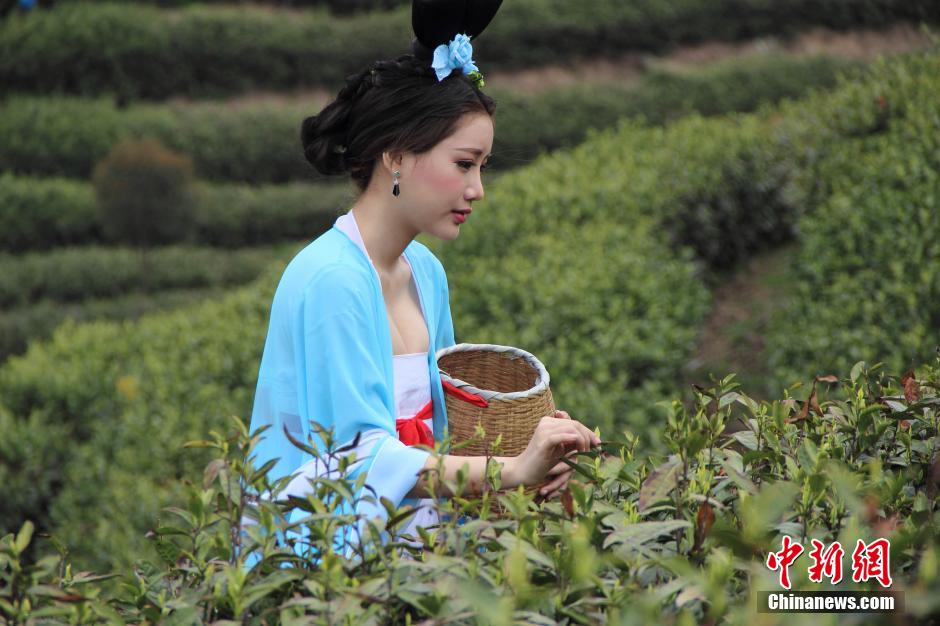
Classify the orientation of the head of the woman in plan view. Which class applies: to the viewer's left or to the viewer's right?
to the viewer's right

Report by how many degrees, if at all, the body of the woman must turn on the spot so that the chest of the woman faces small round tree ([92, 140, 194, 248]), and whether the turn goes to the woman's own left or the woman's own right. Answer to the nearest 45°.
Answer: approximately 135° to the woman's own left

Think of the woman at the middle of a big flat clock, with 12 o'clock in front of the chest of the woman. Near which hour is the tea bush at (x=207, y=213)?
The tea bush is roughly at 7 o'clock from the woman.

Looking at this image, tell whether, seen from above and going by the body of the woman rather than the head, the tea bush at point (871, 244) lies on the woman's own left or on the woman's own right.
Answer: on the woman's own left

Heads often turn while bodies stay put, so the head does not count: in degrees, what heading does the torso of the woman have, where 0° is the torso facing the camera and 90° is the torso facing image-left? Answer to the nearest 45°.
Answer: approximately 315°

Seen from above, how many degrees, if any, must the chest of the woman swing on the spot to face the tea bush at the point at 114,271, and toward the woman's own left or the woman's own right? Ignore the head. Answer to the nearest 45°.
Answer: approximately 135° to the woman's own left

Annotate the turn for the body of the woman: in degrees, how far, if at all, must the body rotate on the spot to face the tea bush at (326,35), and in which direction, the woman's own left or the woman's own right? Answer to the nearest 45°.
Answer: approximately 135° to the woman's own left

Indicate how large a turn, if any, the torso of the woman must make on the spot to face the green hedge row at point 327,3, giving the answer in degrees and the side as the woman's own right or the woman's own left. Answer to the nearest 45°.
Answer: approximately 135° to the woman's own left

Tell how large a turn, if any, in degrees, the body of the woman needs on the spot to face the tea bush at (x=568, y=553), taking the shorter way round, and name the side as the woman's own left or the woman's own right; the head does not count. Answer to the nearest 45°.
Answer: approximately 45° to the woman's own right

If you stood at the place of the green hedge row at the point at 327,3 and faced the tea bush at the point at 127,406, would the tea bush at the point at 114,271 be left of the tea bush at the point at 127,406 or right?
right

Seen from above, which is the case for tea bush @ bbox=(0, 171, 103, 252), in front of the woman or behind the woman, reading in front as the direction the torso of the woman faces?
behind
